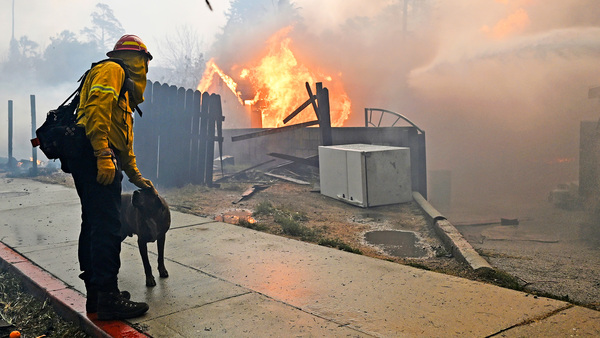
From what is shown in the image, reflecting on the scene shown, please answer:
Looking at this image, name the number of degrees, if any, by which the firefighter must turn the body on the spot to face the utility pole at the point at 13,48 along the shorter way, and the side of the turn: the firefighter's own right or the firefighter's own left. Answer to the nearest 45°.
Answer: approximately 90° to the firefighter's own left

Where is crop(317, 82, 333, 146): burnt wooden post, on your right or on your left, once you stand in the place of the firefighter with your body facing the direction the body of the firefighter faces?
on your left

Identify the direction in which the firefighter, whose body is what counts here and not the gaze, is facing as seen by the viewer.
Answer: to the viewer's right

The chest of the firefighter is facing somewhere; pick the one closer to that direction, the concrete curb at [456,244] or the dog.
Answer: the concrete curb

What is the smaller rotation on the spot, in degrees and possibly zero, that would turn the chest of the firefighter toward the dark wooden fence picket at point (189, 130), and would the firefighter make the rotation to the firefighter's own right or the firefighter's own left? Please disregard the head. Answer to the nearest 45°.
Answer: approximately 90° to the firefighter's own left

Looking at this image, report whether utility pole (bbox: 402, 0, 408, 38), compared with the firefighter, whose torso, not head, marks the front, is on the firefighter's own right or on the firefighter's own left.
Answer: on the firefighter's own left

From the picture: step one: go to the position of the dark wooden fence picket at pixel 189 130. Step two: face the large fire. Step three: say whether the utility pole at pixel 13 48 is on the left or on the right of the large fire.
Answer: left

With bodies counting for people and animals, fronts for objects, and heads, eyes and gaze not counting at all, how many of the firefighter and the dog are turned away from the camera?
0
